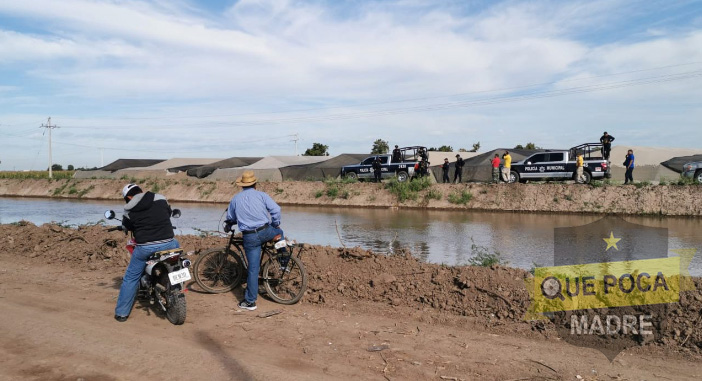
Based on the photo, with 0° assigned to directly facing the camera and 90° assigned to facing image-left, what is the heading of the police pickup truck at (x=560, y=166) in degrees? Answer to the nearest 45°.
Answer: approximately 90°

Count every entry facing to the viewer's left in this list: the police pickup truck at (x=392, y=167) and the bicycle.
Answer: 2

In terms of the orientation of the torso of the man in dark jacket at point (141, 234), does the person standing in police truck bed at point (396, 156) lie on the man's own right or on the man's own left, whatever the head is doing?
on the man's own right

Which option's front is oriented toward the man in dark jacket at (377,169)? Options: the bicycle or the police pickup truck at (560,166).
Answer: the police pickup truck

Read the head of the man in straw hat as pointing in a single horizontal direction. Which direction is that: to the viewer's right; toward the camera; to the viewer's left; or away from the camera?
away from the camera

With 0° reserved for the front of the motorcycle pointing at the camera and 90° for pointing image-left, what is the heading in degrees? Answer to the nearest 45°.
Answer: approximately 135°

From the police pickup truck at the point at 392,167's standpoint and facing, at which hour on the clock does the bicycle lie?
The bicycle is roughly at 9 o'clock from the police pickup truck.

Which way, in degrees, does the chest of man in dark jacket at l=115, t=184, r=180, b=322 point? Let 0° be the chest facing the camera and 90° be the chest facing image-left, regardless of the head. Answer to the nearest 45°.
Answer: approximately 135°

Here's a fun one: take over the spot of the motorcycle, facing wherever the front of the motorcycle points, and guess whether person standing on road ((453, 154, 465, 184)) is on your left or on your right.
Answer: on your right

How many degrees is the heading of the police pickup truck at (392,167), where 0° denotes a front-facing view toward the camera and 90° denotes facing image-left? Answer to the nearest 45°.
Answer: approximately 90°
